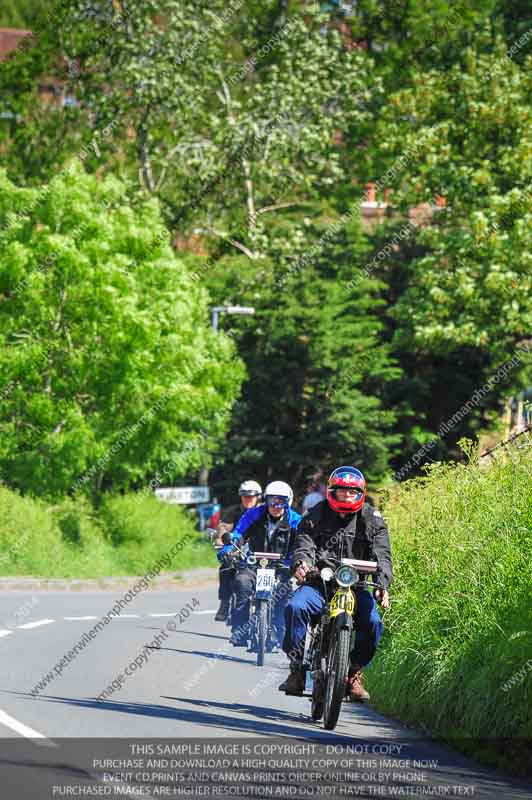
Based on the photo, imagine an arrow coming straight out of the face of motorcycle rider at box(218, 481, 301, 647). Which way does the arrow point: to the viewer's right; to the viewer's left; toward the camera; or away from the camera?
toward the camera

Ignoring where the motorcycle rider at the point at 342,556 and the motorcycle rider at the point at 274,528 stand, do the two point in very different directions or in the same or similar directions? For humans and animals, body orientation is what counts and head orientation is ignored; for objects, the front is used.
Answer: same or similar directions

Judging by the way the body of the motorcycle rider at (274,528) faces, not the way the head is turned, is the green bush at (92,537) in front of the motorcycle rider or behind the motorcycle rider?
behind

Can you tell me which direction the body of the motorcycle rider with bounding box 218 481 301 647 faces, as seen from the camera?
toward the camera

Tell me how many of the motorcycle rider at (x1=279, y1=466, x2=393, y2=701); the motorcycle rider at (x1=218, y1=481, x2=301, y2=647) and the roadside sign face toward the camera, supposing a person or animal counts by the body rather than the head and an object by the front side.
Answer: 3

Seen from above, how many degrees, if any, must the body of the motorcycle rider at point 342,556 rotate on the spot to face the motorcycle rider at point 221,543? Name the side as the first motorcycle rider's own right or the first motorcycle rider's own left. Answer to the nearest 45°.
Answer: approximately 180°

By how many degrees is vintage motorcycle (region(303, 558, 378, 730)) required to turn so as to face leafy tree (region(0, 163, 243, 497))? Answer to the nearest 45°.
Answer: approximately 180°

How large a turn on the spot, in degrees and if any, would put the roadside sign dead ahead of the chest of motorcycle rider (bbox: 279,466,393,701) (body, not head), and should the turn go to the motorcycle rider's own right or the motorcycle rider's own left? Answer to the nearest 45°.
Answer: approximately 180°

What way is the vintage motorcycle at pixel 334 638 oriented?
toward the camera

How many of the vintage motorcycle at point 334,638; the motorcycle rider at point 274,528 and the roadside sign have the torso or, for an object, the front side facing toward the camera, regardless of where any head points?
3

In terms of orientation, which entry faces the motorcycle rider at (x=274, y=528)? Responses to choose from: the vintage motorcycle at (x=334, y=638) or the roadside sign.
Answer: the roadside sign

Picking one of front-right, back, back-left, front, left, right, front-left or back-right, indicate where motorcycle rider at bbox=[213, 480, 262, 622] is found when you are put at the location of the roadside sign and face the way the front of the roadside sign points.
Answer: front

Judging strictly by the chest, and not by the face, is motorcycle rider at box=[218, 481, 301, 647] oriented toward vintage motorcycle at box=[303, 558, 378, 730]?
yes

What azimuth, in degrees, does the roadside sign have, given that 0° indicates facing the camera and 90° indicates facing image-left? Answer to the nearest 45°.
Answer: approximately 0°

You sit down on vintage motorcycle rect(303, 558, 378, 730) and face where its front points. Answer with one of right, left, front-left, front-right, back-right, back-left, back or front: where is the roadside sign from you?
back

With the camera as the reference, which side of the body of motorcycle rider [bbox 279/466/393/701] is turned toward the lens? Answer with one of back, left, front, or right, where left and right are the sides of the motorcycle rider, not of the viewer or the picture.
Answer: front

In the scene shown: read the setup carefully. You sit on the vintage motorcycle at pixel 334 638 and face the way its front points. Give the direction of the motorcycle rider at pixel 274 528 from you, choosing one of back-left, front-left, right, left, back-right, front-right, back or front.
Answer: back
